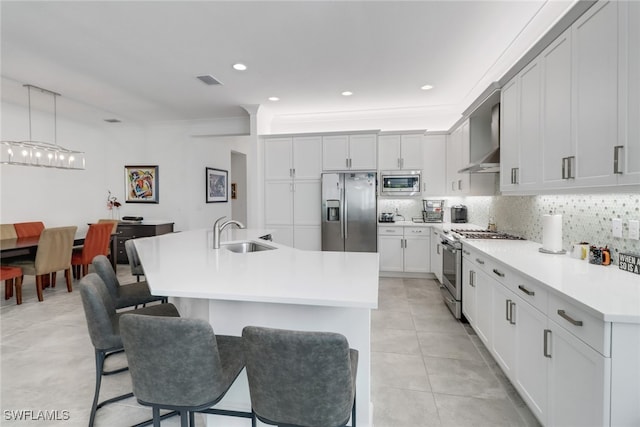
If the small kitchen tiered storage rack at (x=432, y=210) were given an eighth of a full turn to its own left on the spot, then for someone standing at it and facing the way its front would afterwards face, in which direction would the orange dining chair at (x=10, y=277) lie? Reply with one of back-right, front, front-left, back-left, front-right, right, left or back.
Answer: right

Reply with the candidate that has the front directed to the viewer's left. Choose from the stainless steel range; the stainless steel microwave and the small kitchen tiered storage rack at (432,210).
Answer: the stainless steel range

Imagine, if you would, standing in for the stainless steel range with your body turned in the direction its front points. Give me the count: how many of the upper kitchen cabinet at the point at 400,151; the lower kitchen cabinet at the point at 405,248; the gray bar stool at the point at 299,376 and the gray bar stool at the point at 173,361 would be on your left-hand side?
2

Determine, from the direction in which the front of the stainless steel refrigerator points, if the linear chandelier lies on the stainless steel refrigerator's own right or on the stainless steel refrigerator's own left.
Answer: on the stainless steel refrigerator's own right

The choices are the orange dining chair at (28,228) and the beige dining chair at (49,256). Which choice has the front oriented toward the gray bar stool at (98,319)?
the orange dining chair at (28,228)

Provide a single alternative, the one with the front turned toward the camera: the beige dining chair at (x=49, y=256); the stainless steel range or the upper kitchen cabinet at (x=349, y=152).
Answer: the upper kitchen cabinet

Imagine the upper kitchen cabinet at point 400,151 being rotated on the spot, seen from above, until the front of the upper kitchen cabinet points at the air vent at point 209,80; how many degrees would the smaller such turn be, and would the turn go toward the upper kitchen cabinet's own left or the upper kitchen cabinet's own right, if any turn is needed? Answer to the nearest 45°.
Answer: approximately 45° to the upper kitchen cabinet's own right

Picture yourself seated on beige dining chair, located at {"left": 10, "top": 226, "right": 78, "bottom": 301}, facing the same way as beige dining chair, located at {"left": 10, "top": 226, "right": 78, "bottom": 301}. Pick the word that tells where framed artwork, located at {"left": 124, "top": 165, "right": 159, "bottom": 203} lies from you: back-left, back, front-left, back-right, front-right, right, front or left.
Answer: right

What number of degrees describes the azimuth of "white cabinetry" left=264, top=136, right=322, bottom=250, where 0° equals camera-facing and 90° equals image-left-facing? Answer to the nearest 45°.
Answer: approximately 0°

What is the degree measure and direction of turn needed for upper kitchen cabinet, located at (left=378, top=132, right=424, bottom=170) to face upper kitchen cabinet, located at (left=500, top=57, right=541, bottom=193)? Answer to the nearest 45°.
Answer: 0° — it already faces it

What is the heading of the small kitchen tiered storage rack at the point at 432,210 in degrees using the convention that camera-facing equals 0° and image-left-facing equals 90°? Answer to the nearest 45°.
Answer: approximately 0°
